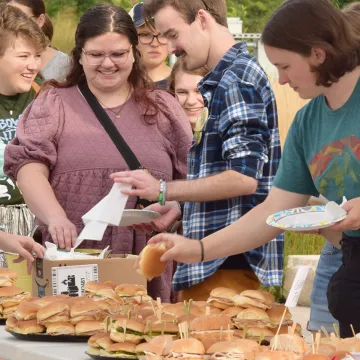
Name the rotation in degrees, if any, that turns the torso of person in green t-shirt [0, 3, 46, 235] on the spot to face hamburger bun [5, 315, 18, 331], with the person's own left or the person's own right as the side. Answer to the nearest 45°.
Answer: approximately 45° to the person's own right

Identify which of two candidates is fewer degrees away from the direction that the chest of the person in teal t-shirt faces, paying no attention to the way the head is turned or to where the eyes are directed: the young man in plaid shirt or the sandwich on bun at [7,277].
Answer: the sandwich on bun

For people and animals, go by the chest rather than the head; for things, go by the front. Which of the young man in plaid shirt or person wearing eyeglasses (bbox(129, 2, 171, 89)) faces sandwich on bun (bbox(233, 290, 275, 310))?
the person wearing eyeglasses

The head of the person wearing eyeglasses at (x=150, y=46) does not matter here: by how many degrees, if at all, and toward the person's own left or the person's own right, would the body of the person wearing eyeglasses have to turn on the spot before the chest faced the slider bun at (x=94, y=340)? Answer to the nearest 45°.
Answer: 0° — they already face it

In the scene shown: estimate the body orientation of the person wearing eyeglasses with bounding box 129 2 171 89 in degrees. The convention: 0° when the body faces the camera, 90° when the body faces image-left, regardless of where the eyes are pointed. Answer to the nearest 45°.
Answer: approximately 0°

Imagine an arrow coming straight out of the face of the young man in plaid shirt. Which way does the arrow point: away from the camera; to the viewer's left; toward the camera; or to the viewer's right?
to the viewer's left
